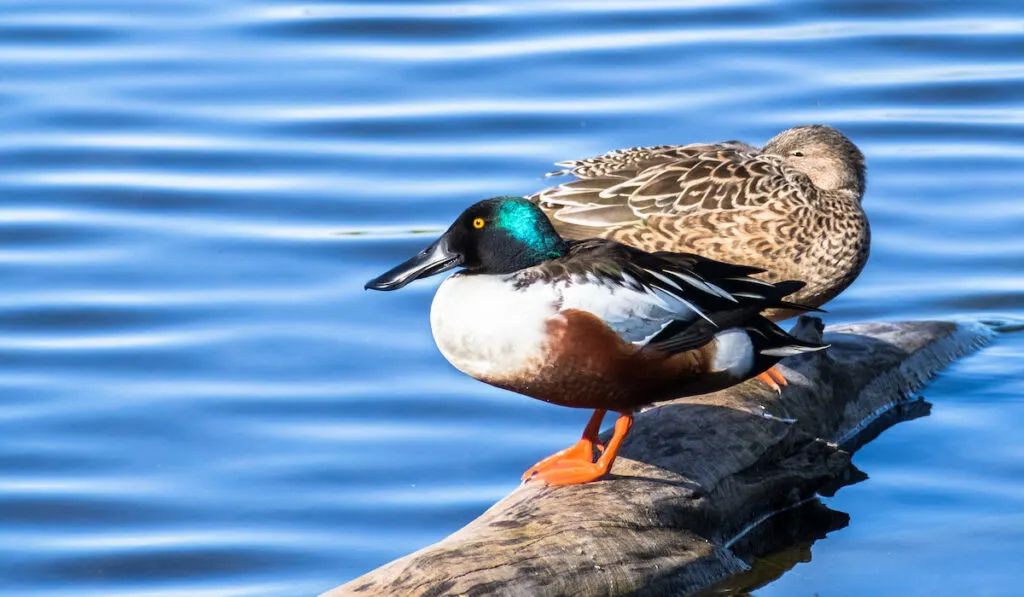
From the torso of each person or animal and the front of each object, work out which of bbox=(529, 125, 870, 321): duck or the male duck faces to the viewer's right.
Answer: the duck

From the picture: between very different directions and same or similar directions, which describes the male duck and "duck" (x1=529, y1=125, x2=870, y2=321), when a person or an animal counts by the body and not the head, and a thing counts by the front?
very different directions

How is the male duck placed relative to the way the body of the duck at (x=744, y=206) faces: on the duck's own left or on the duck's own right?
on the duck's own right

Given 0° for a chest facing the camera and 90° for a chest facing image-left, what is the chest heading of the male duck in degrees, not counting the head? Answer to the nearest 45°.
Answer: approximately 90°

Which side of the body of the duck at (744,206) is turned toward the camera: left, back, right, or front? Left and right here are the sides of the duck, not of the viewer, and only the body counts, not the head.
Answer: right

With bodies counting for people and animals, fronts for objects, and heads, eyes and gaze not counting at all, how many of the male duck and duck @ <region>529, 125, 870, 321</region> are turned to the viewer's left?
1
